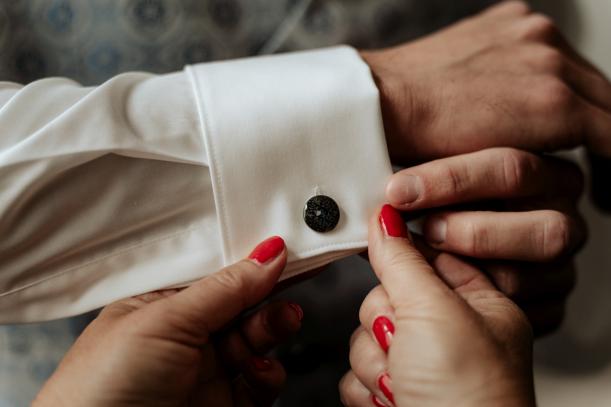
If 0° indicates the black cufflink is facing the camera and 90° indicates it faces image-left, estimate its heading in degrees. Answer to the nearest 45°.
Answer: approximately 0°
